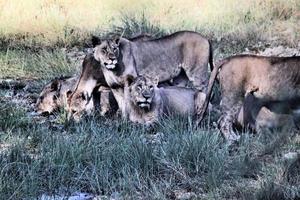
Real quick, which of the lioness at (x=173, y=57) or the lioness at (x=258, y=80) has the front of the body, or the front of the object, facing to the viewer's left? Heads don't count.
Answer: the lioness at (x=173, y=57)

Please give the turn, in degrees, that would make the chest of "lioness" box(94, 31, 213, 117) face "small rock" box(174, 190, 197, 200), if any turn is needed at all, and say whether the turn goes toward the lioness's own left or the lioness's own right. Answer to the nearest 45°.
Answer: approximately 90° to the lioness's own left

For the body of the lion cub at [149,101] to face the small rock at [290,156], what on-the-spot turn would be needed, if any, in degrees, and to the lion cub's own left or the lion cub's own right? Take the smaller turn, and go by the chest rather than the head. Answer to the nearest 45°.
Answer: approximately 90° to the lion cub's own left

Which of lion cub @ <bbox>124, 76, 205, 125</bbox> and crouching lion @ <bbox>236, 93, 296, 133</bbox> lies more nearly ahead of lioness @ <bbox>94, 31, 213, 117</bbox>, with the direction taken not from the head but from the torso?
the lion cub

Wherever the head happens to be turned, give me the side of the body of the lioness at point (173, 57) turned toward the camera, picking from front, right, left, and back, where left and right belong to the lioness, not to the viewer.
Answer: left

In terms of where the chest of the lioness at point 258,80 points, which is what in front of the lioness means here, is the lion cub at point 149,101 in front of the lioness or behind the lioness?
behind

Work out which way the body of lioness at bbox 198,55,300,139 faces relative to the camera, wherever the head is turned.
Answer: to the viewer's right

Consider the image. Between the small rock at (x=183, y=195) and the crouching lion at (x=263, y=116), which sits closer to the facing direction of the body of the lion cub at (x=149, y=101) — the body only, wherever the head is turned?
the small rock

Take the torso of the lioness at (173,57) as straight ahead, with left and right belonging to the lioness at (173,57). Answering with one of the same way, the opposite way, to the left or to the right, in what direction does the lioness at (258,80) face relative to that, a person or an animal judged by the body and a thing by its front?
the opposite way
